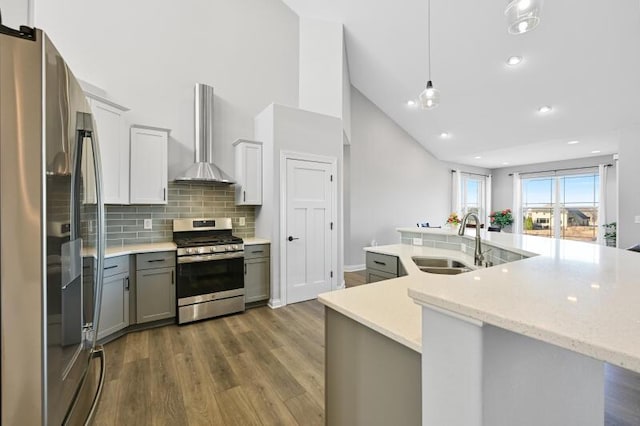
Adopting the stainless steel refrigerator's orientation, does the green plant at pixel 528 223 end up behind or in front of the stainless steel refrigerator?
in front

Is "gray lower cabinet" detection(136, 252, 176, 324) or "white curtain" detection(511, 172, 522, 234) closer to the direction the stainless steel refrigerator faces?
the white curtain

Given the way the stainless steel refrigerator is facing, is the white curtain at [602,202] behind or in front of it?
in front

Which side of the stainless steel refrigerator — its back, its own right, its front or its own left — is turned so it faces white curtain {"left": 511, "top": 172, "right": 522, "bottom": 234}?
front

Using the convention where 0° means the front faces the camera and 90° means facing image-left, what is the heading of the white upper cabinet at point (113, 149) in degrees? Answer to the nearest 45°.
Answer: approximately 315°

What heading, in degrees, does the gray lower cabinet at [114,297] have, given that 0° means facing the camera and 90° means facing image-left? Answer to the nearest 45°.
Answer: approximately 315°

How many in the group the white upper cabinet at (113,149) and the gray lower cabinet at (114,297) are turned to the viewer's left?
0

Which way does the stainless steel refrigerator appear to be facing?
to the viewer's right
